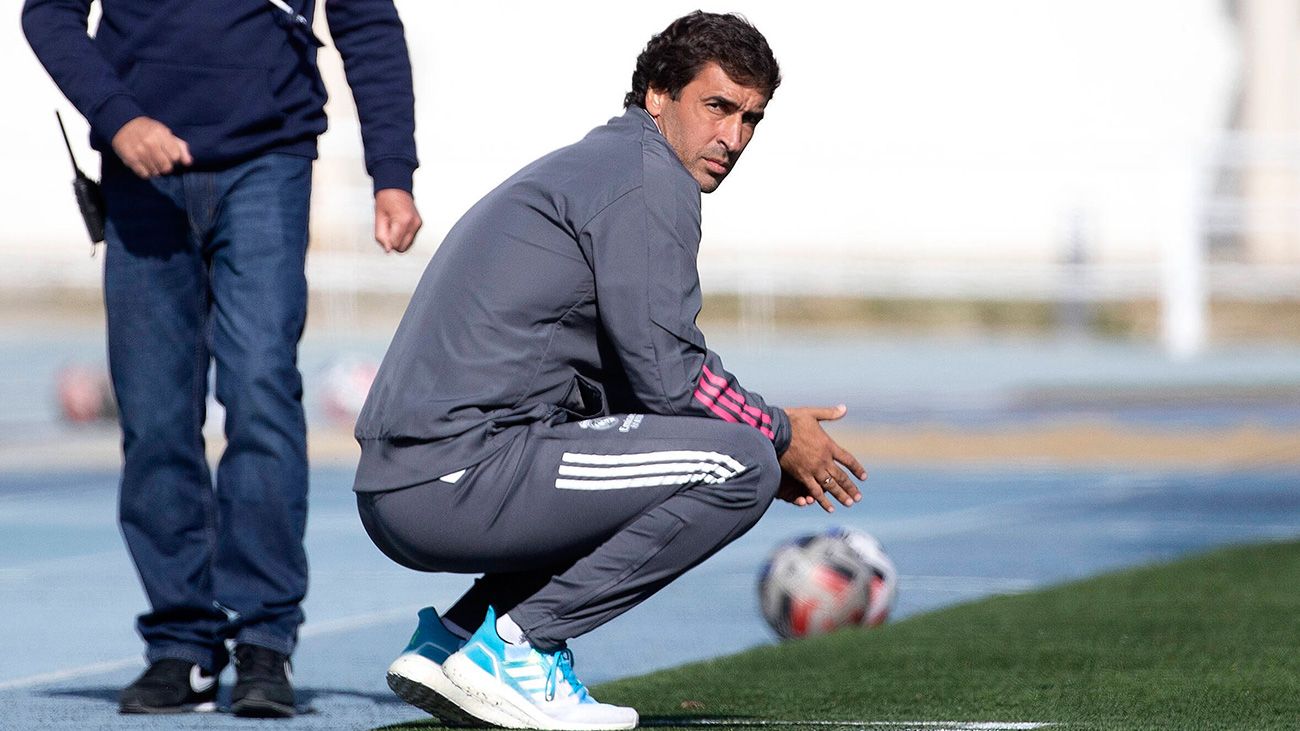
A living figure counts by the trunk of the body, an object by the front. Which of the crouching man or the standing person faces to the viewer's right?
the crouching man

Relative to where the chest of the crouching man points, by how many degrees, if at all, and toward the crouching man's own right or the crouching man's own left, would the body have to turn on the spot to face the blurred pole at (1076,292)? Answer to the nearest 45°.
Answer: approximately 90° to the crouching man's own left

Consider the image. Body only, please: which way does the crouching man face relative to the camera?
to the viewer's right

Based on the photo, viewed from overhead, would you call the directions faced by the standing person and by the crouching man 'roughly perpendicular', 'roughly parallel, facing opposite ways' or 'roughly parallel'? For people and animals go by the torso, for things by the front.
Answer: roughly perpendicular

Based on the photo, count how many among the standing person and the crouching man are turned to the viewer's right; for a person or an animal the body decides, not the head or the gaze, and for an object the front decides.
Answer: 1

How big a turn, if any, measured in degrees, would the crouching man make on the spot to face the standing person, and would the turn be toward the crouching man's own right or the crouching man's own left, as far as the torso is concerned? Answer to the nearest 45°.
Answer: approximately 135° to the crouching man's own left

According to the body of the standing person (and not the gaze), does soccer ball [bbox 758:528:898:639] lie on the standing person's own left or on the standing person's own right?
on the standing person's own left

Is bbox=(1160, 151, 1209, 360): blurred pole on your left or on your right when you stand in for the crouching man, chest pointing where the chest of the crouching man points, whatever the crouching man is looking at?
on your left

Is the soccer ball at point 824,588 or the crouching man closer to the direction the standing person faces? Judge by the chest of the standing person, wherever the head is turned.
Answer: the crouching man
